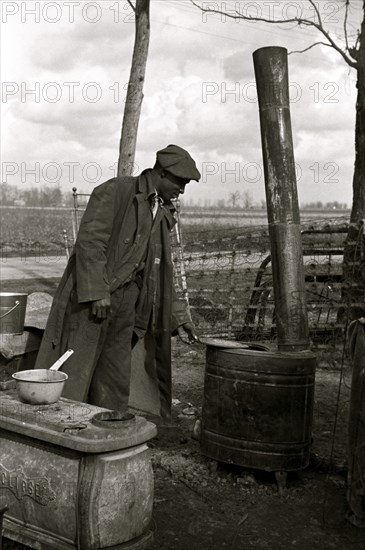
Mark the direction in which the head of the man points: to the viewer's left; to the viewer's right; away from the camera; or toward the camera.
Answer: to the viewer's right

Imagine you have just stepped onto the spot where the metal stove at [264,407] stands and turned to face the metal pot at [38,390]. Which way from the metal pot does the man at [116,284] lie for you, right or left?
right

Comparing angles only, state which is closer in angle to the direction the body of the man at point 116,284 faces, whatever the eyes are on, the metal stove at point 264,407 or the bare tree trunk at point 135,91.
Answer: the metal stove

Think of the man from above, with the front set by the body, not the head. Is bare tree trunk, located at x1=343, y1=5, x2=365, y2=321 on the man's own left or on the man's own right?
on the man's own left

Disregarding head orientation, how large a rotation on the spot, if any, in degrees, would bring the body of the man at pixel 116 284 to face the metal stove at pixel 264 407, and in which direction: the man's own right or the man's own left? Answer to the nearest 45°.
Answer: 0° — they already face it

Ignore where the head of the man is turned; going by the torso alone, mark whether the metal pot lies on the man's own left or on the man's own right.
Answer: on the man's own right

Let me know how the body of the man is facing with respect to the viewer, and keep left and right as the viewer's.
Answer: facing the viewer and to the right of the viewer

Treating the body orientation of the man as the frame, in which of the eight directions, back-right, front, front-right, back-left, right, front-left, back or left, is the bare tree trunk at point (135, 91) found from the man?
back-left

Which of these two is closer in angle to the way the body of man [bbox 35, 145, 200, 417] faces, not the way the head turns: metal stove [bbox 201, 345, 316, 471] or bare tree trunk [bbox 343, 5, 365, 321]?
the metal stove
